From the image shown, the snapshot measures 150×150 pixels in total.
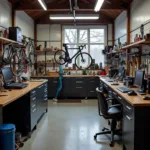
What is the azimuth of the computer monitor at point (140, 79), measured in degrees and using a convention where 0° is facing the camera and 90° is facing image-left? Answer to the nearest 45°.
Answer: approximately 45°

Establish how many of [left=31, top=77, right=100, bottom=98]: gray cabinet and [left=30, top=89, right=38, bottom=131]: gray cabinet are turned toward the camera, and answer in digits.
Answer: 1

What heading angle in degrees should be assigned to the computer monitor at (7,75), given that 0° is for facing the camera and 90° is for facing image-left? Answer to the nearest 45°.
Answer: approximately 315°

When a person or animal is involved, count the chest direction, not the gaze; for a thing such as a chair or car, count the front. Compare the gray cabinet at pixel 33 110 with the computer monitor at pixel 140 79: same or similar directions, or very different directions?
very different directions

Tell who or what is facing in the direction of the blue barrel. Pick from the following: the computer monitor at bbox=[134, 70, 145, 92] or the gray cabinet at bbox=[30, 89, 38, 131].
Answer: the computer monitor

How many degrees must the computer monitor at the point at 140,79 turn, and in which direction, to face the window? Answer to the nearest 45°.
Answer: approximately 90° to its right

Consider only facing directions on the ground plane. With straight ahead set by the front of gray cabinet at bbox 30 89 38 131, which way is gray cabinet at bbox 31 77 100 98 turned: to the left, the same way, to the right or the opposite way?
to the right

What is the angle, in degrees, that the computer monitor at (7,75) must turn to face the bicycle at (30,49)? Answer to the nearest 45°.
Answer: approximately 135° to its left

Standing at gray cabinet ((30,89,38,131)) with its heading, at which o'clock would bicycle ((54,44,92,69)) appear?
The bicycle is roughly at 10 o'clock from the gray cabinet.

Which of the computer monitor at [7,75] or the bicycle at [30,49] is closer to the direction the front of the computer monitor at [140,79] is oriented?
the computer monitor

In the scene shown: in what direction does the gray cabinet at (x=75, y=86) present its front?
toward the camera

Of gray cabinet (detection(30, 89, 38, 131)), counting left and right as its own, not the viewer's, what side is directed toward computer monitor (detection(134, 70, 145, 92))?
front

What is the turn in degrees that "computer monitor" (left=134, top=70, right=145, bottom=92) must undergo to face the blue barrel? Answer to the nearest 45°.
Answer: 0° — it already faces it

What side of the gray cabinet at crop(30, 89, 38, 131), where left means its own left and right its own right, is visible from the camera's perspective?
right

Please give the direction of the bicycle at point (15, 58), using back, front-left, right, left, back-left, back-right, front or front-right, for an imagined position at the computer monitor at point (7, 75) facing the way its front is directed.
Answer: back-left

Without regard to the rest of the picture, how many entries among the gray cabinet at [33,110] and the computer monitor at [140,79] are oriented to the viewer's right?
1
